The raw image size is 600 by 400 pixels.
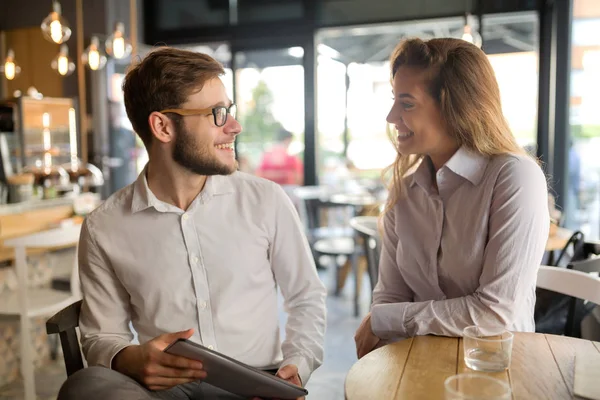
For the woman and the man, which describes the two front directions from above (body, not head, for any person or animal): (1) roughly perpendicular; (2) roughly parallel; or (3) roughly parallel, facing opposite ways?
roughly perpendicular

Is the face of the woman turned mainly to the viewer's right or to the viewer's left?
to the viewer's left

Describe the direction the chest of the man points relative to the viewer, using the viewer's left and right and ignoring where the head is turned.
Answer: facing the viewer

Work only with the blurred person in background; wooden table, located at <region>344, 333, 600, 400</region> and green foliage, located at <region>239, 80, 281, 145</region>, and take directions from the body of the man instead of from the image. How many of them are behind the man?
2

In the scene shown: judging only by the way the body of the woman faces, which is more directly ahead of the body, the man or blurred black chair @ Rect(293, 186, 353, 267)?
the man

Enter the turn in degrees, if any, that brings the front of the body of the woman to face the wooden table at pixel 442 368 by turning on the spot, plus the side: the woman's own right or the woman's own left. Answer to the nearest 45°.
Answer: approximately 45° to the woman's own left

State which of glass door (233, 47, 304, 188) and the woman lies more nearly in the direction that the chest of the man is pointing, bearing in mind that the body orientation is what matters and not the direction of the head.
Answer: the woman

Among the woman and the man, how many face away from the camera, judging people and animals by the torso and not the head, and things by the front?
0

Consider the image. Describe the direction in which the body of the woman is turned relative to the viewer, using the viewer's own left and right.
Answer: facing the viewer and to the left of the viewer

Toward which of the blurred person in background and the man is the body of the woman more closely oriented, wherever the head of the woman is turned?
the man

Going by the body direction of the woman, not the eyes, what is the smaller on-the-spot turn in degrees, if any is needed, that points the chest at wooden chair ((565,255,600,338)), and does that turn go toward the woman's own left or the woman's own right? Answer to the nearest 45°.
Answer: approximately 180°

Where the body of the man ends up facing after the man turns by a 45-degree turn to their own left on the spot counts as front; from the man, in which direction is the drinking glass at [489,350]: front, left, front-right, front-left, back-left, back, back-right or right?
front

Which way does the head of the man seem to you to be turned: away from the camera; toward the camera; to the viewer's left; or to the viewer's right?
to the viewer's right
